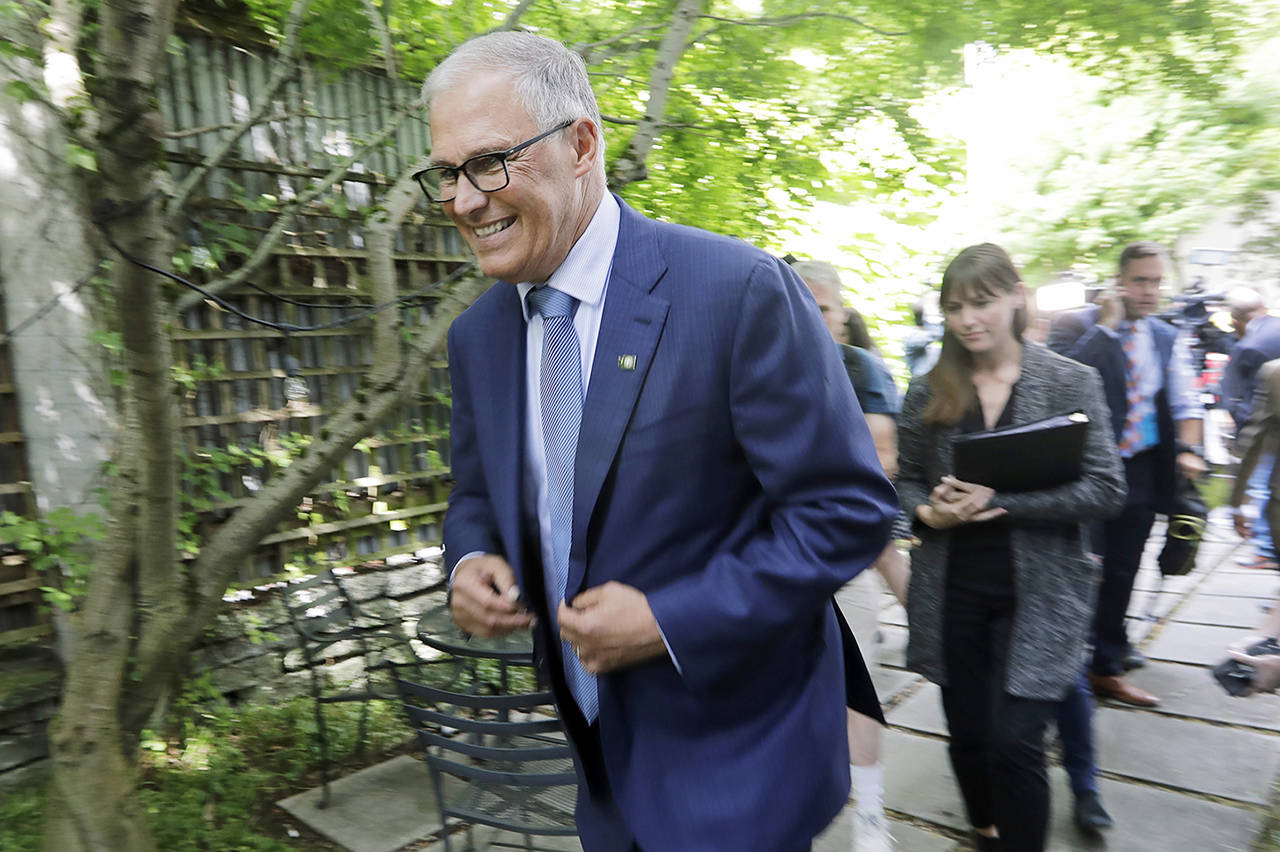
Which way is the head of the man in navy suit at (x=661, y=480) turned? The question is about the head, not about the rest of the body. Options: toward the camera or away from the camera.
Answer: toward the camera

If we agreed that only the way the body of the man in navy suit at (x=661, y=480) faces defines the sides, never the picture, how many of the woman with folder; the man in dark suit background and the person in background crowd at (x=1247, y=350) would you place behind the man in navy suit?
3

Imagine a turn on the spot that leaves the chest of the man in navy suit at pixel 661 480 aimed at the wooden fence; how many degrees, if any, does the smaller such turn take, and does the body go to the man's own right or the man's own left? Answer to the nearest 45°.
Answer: approximately 90° to the man's own right

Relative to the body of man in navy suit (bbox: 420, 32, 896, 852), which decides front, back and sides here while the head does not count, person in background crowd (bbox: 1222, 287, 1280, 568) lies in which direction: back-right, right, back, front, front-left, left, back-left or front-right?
back

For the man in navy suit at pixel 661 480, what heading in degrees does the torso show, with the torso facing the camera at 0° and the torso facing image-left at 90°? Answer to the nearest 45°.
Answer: approximately 45°

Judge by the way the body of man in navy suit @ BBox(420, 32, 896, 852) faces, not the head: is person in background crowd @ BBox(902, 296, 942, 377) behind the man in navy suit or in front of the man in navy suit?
behind

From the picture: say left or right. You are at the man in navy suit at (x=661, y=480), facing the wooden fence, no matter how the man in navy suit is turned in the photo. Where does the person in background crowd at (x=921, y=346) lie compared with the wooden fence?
right

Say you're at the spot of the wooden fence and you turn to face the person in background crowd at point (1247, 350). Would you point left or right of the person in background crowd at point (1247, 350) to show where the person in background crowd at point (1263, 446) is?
right

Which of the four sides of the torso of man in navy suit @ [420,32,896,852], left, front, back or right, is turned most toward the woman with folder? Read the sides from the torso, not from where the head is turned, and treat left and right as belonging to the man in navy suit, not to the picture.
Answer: back

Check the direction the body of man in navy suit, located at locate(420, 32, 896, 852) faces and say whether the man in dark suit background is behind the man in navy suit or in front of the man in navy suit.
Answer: behind

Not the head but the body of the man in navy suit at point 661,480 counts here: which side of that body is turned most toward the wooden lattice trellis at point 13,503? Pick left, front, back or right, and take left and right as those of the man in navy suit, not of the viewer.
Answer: right

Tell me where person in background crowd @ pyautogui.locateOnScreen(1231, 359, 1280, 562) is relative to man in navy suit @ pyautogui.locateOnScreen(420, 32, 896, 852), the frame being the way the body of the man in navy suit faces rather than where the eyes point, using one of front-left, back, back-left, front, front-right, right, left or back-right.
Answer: back
